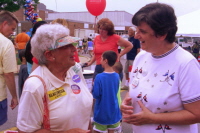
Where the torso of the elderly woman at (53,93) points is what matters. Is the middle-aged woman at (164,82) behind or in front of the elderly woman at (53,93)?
in front

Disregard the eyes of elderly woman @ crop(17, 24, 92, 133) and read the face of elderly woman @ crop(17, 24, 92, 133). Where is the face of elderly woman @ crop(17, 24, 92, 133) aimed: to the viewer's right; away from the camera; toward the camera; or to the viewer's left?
to the viewer's right

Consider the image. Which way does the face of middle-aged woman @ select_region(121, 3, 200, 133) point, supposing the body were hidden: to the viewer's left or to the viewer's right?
to the viewer's left

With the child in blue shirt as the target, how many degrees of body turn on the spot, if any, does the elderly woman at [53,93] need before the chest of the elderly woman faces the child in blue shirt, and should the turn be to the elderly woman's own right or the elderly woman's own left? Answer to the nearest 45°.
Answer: approximately 90° to the elderly woman's own left

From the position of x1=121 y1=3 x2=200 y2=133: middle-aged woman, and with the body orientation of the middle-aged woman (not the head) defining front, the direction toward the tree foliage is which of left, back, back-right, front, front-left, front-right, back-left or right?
right

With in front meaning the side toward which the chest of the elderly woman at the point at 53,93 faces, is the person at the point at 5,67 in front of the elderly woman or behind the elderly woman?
behind

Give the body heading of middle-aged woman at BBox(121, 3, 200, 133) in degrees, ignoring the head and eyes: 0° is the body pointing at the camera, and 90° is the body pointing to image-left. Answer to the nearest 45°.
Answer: approximately 45°

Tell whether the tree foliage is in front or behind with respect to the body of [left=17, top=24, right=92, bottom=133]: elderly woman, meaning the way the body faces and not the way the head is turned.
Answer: behind

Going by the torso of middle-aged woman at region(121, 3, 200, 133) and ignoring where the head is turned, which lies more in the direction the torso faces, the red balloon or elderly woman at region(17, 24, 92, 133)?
the elderly woman

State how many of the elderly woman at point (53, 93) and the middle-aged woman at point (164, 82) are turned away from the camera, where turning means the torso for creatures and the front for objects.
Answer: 0

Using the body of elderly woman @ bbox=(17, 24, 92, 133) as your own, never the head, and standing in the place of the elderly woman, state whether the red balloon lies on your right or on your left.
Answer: on your left
